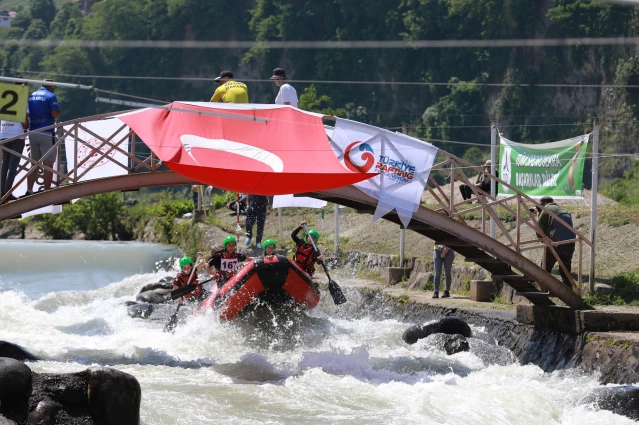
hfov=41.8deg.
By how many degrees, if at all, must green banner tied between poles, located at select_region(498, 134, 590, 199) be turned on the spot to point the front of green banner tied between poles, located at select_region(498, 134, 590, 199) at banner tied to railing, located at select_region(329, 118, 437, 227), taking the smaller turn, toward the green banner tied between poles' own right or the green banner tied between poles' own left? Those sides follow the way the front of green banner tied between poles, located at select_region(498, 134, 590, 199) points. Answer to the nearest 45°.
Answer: approximately 45° to the green banner tied between poles' own right

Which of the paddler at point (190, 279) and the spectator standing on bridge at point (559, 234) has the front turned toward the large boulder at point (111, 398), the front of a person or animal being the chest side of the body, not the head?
the paddler

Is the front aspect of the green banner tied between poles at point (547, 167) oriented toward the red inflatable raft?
no

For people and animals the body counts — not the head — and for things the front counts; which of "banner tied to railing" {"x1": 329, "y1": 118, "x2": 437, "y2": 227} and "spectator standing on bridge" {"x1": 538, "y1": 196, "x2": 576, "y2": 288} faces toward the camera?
the banner tied to railing

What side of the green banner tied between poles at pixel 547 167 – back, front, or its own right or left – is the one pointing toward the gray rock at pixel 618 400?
front

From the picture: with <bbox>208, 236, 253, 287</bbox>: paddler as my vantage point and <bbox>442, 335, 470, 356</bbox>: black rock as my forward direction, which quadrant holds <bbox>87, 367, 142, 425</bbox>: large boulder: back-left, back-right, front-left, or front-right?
front-right

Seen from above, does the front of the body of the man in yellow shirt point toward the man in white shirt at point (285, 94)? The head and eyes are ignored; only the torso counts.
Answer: no

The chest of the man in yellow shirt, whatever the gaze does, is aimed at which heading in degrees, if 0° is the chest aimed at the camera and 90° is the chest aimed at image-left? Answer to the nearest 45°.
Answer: approximately 135°

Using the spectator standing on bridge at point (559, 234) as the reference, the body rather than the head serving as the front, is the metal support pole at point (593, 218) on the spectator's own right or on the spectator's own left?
on the spectator's own right

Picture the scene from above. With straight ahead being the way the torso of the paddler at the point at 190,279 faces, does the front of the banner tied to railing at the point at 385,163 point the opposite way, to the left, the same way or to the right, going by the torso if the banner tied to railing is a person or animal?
the same way

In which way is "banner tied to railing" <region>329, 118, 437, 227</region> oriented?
toward the camera

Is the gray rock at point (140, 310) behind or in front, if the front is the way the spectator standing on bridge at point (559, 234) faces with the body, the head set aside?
in front

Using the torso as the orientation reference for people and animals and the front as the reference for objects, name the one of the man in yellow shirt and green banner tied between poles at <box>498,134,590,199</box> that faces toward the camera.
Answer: the green banner tied between poles

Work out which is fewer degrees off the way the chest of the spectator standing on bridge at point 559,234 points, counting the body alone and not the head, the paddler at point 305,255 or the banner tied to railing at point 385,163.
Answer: the paddler
